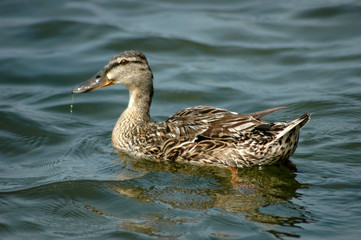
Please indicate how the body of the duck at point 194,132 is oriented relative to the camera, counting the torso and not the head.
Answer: to the viewer's left
